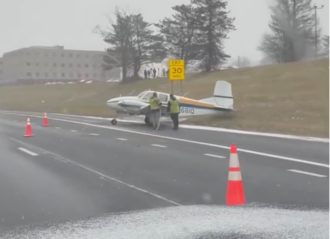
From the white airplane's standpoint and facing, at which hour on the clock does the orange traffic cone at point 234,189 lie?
The orange traffic cone is roughly at 9 o'clock from the white airplane.

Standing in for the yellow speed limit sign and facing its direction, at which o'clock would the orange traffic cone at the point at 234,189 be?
The orange traffic cone is roughly at 12 o'clock from the yellow speed limit sign.

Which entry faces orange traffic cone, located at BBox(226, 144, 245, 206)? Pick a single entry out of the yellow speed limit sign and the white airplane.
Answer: the yellow speed limit sign

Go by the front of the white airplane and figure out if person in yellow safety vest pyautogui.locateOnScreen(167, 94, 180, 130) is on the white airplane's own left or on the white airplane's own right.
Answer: on the white airplane's own left

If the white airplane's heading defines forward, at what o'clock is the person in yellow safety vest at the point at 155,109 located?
The person in yellow safety vest is roughly at 10 o'clock from the white airplane.

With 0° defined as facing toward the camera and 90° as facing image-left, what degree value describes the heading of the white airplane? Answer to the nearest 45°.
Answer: approximately 90°

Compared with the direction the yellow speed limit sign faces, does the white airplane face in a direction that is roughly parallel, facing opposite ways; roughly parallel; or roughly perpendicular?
roughly perpendicular

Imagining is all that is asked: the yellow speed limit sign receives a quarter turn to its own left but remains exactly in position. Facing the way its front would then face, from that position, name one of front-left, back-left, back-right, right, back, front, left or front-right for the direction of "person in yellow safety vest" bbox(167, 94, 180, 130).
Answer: right

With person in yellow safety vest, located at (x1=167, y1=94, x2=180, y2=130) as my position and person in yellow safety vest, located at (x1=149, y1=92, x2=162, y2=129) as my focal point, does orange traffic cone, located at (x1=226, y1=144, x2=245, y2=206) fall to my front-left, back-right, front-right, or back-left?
back-left

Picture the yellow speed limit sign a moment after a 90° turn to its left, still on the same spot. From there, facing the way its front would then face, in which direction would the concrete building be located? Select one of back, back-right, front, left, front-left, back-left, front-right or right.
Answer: back-left

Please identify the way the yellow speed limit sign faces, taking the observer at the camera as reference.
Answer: facing the viewer
